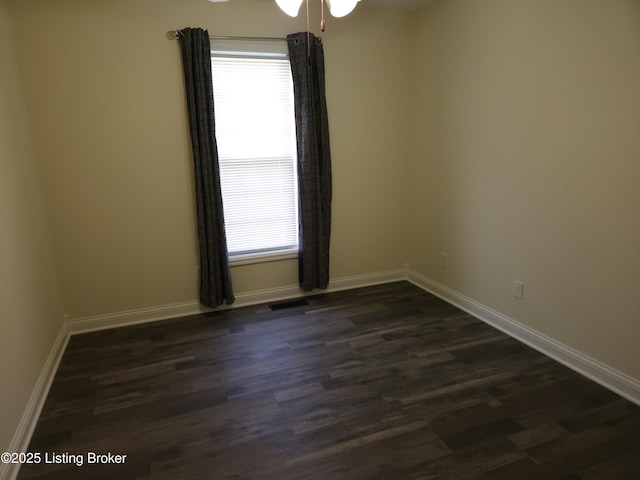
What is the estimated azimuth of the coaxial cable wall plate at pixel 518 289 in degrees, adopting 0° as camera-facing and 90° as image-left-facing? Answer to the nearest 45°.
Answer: approximately 45°

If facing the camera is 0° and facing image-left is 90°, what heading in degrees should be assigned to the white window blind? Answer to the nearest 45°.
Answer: approximately 0°

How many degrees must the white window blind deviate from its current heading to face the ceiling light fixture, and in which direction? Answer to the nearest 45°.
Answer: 0° — it already faces it

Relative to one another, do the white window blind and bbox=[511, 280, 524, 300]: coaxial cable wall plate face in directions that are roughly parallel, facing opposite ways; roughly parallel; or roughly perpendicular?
roughly perpendicular

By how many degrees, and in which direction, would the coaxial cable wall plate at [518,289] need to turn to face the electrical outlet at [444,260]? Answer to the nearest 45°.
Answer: approximately 90° to its right

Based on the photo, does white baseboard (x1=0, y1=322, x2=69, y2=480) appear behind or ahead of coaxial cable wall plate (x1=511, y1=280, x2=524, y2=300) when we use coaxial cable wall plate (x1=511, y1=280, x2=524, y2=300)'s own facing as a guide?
ahead

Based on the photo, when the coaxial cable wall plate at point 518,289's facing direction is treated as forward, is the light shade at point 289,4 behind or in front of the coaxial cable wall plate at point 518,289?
in front
